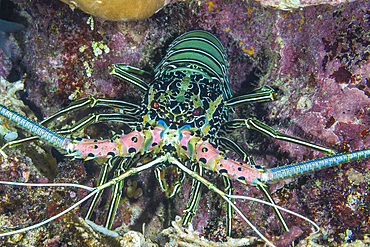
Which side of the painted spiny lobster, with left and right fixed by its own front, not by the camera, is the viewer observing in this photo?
front
